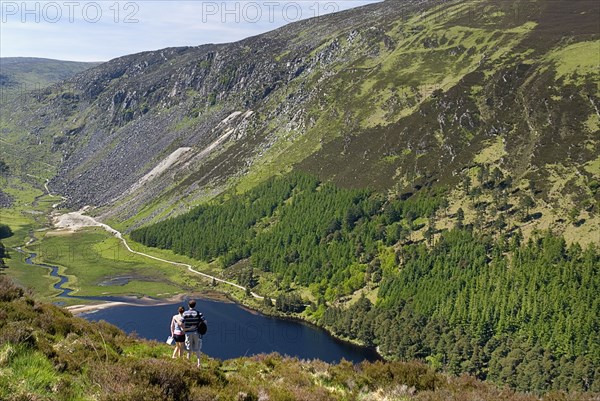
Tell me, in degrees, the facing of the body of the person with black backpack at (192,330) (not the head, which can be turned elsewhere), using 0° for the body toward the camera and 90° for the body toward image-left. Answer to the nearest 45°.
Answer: approximately 180°
